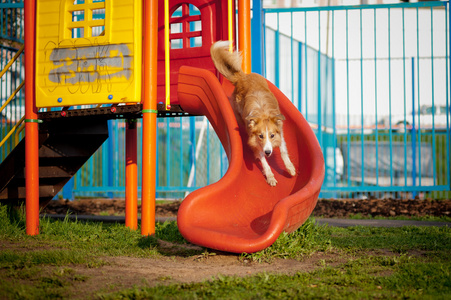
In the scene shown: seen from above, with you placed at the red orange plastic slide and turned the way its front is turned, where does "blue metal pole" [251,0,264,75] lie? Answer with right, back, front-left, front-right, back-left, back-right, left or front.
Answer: back-right

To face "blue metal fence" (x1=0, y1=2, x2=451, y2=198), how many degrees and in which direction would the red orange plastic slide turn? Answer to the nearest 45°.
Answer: approximately 135° to its right

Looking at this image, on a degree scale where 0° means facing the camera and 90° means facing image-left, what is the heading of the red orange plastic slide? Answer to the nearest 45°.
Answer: approximately 45°
